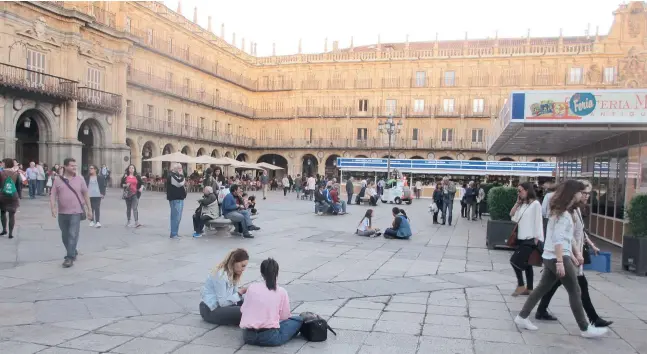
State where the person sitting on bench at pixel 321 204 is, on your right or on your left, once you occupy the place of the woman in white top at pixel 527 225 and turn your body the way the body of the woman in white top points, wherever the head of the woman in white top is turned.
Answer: on your right

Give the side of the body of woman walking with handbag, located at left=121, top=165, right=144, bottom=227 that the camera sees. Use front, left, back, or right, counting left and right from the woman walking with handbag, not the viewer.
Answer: front

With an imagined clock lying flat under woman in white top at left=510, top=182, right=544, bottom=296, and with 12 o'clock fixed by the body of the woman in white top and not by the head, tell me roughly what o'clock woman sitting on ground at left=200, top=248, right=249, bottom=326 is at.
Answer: The woman sitting on ground is roughly at 12 o'clock from the woman in white top.

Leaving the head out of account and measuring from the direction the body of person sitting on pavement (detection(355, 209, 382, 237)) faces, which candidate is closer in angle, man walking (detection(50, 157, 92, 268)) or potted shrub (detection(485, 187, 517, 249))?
the potted shrub

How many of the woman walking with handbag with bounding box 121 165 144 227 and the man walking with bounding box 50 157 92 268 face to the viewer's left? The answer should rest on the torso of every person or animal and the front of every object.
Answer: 0

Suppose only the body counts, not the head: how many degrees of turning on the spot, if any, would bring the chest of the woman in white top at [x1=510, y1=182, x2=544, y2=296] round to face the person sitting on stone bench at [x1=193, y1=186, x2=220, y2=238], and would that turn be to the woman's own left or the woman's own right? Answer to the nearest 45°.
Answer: approximately 45° to the woman's own right

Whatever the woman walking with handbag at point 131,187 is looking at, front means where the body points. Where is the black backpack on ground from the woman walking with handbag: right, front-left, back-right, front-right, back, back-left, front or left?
front

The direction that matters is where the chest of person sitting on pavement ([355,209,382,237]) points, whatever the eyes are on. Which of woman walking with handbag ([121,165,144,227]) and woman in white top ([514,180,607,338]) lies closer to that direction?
the woman in white top

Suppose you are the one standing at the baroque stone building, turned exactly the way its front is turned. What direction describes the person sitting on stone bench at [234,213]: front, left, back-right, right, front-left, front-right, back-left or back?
front

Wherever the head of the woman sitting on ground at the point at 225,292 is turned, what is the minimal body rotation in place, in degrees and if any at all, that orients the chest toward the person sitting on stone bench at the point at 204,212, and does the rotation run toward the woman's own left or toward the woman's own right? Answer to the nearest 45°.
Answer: approximately 90° to the woman's own left

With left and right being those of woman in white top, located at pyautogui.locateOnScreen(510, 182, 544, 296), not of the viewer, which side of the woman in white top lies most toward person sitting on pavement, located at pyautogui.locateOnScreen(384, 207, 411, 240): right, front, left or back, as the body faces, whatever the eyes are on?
right
